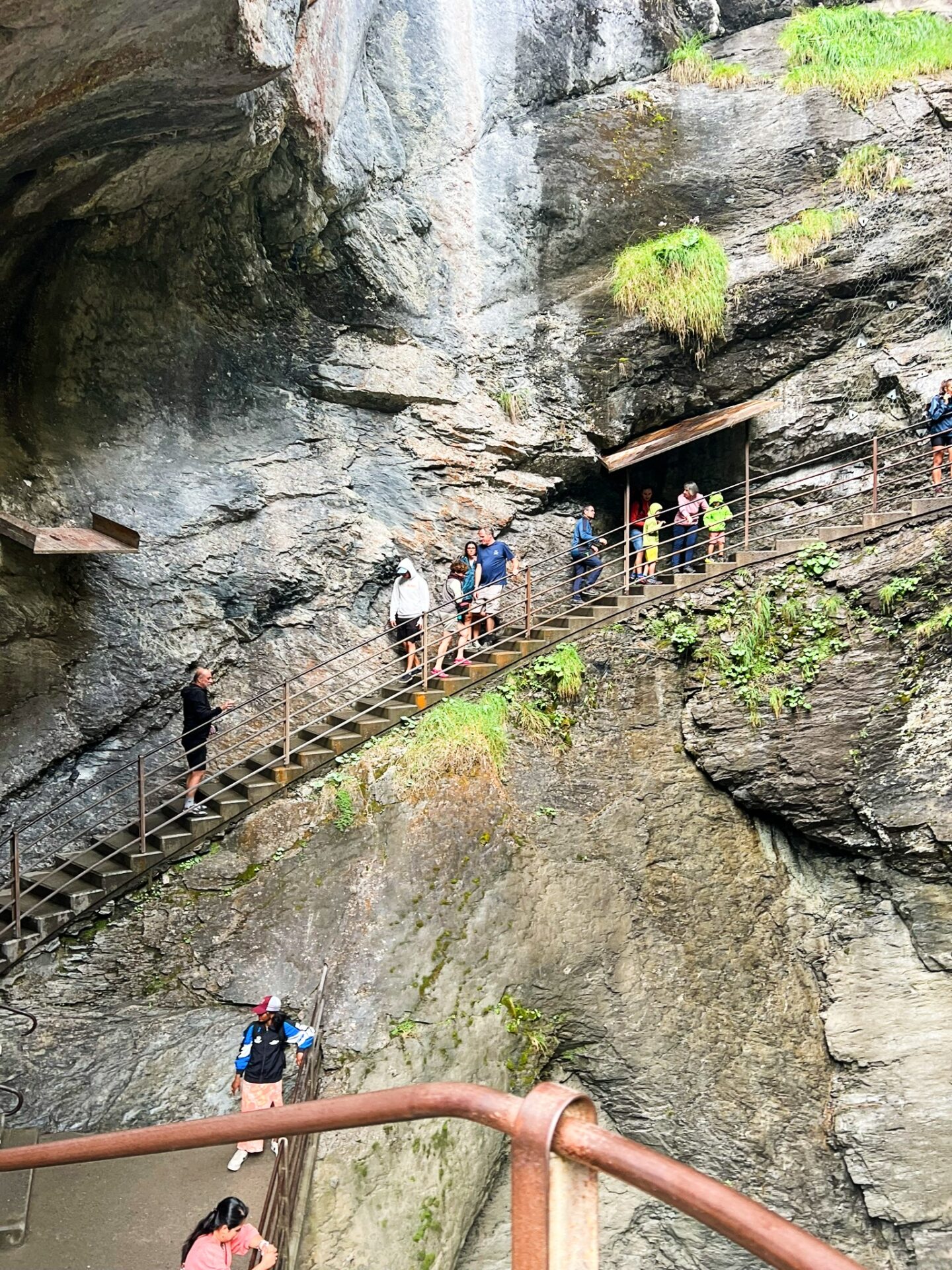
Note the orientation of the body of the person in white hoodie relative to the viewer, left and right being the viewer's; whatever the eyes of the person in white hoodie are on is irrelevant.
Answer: facing the viewer and to the left of the viewer

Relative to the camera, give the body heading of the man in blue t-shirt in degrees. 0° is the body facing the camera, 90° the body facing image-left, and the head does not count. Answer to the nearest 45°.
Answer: approximately 45°

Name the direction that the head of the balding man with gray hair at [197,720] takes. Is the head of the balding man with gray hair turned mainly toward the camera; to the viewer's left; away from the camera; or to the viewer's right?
to the viewer's right

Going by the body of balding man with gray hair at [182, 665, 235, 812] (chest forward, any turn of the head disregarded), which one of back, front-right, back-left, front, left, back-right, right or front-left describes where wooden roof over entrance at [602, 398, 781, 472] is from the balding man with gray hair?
front

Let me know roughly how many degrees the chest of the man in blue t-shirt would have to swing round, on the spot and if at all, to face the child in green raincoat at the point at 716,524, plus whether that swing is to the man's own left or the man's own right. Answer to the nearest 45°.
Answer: approximately 135° to the man's own left

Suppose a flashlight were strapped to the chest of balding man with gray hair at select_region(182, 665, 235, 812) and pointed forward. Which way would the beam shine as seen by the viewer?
to the viewer's right
